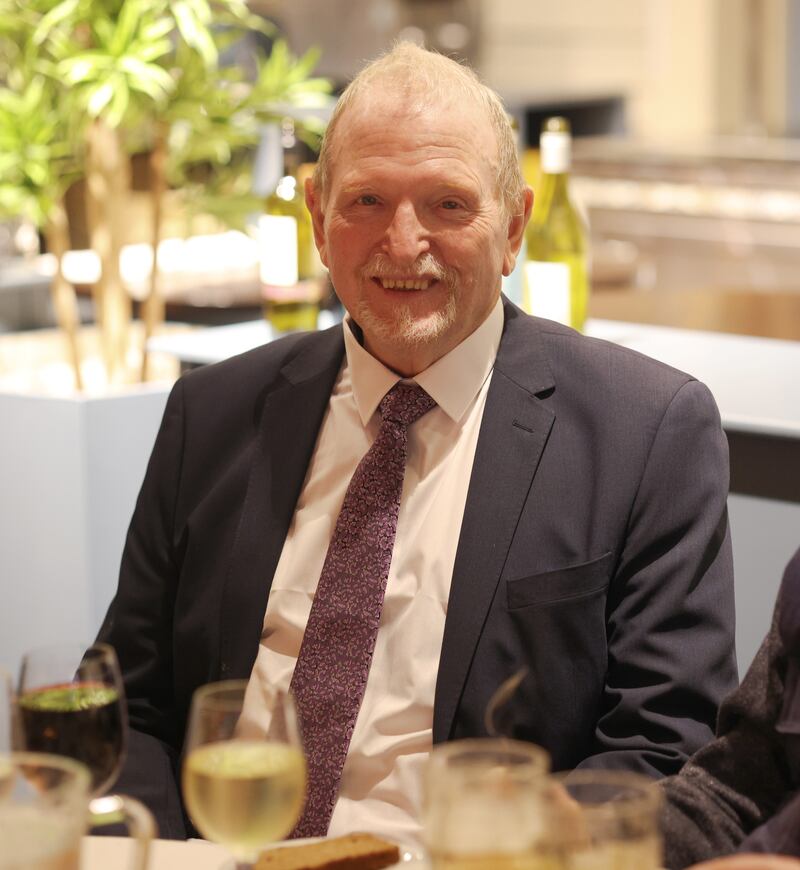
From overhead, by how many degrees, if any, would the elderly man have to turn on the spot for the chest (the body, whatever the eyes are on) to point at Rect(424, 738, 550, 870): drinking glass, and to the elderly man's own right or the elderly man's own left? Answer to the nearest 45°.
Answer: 0° — they already face it

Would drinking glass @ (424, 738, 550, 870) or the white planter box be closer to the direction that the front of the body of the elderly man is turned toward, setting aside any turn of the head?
the drinking glass

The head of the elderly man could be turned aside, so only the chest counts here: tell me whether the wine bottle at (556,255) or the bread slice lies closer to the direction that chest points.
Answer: the bread slice

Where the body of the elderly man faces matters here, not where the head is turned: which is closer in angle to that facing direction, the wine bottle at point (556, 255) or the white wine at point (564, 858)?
the white wine

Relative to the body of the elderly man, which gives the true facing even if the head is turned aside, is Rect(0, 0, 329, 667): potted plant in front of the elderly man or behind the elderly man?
behind

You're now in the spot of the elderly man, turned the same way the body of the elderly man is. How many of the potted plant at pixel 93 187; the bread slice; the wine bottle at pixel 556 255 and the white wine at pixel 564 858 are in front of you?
2

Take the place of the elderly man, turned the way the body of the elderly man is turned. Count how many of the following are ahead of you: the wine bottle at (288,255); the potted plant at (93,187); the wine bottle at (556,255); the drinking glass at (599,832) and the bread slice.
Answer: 2

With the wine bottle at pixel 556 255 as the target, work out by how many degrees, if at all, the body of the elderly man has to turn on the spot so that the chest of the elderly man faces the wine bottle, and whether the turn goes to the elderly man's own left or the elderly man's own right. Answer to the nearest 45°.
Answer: approximately 180°

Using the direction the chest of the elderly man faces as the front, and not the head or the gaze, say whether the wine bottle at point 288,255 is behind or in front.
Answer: behind

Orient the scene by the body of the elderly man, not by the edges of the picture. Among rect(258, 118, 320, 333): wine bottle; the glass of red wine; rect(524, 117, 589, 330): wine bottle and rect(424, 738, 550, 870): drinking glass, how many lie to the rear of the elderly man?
2

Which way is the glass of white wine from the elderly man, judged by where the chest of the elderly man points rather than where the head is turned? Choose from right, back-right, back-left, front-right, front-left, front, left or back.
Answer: front

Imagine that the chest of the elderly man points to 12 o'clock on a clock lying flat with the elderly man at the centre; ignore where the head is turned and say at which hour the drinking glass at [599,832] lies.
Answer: The drinking glass is roughly at 12 o'clock from the elderly man.

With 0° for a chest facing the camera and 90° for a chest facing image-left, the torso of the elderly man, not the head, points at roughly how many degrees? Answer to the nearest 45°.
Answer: approximately 0°

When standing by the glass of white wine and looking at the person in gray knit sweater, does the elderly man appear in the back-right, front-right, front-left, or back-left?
front-left

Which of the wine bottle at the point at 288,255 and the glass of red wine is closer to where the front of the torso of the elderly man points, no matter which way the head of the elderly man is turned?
the glass of red wine

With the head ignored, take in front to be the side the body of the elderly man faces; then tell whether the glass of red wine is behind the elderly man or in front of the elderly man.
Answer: in front

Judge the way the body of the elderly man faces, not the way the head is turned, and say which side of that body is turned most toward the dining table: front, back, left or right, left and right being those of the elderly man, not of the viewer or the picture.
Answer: front

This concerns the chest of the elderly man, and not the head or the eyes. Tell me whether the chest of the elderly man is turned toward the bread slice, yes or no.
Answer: yes
